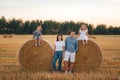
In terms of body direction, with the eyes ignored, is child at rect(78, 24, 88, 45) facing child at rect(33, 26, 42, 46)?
no

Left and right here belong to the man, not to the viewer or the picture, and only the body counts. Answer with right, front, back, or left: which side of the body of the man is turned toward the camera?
front

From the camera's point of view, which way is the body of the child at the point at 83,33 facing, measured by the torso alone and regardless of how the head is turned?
toward the camera

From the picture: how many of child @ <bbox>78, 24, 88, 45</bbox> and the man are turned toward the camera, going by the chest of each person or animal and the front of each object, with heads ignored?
2

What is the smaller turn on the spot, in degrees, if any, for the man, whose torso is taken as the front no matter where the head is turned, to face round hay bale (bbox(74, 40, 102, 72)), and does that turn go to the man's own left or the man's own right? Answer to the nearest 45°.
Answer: approximately 135° to the man's own left

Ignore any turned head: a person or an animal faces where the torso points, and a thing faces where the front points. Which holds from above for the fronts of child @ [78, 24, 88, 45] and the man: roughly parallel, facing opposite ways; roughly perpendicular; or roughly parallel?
roughly parallel

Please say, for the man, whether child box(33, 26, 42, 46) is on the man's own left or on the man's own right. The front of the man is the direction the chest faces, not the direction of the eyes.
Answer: on the man's own right

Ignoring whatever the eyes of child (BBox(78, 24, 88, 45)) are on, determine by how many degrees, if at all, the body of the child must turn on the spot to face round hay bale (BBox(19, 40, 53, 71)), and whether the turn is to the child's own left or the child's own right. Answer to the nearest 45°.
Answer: approximately 90° to the child's own right
